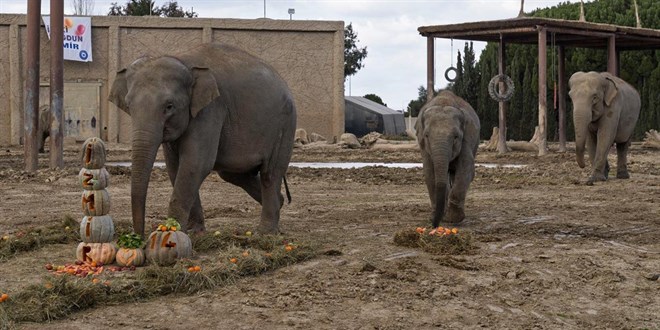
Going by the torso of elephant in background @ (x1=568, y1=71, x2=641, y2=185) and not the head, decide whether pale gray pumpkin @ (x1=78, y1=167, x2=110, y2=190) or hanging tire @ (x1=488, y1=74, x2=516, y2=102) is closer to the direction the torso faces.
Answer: the pale gray pumpkin

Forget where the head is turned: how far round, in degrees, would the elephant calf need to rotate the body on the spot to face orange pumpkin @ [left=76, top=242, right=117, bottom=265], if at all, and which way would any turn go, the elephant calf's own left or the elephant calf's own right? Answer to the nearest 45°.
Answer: approximately 45° to the elephant calf's own right

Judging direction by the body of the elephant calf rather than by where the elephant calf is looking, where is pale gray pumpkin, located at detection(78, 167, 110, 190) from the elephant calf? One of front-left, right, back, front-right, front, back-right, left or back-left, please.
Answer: front-right

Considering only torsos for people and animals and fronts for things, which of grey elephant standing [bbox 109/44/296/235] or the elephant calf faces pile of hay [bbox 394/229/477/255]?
the elephant calf

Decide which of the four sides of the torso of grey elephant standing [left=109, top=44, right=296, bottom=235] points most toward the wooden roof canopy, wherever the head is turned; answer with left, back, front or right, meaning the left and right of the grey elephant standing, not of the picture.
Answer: back

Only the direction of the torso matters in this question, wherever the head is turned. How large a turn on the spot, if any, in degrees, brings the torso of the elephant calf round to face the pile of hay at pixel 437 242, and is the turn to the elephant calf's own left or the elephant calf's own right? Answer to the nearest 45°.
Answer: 0° — it already faces it

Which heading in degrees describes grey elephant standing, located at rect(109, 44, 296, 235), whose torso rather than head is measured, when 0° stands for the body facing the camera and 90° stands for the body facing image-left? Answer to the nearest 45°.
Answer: approximately 45°

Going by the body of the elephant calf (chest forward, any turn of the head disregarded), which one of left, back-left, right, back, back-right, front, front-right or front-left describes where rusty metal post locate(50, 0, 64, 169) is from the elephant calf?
back-right

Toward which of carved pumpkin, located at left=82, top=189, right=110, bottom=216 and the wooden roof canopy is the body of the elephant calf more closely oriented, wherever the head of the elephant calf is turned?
the carved pumpkin

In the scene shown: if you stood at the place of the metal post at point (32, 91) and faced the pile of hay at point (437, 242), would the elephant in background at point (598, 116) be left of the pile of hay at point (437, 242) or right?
left

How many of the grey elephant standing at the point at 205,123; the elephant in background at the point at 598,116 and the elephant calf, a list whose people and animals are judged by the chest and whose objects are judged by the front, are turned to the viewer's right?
0

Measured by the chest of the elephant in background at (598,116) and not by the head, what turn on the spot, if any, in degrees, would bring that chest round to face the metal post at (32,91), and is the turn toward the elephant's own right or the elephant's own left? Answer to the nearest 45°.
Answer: approximately 45° to the elephant's own right

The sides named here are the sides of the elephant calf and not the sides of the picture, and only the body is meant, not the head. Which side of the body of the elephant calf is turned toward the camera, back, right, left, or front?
front

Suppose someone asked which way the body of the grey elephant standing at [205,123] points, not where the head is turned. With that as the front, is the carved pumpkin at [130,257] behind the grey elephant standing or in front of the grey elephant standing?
in front

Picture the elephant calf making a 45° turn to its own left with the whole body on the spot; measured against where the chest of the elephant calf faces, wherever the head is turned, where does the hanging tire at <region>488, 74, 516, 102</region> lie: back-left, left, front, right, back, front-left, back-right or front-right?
back-left

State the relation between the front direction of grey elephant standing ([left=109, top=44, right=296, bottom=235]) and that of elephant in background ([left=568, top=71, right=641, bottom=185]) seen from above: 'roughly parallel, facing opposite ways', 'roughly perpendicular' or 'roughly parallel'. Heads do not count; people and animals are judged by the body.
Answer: roughly parallel

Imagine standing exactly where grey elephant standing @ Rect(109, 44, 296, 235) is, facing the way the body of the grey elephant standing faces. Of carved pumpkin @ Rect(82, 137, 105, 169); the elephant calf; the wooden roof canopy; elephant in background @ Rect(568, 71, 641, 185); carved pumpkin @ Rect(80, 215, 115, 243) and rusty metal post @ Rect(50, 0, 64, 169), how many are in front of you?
2
